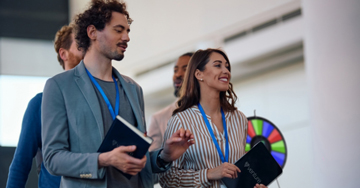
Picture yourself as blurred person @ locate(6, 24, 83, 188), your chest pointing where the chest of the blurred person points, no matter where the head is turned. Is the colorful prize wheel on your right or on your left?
on your left

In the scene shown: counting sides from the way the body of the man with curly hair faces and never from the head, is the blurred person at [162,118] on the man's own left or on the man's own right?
on the man's own left

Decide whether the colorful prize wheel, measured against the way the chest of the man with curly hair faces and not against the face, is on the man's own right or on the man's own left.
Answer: on the man's own left

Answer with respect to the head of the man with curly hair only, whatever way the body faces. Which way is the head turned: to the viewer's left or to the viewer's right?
to the viewer's right

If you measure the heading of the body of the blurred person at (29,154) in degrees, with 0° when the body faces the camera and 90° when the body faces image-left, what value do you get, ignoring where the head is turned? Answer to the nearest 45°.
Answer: approximately 315°
